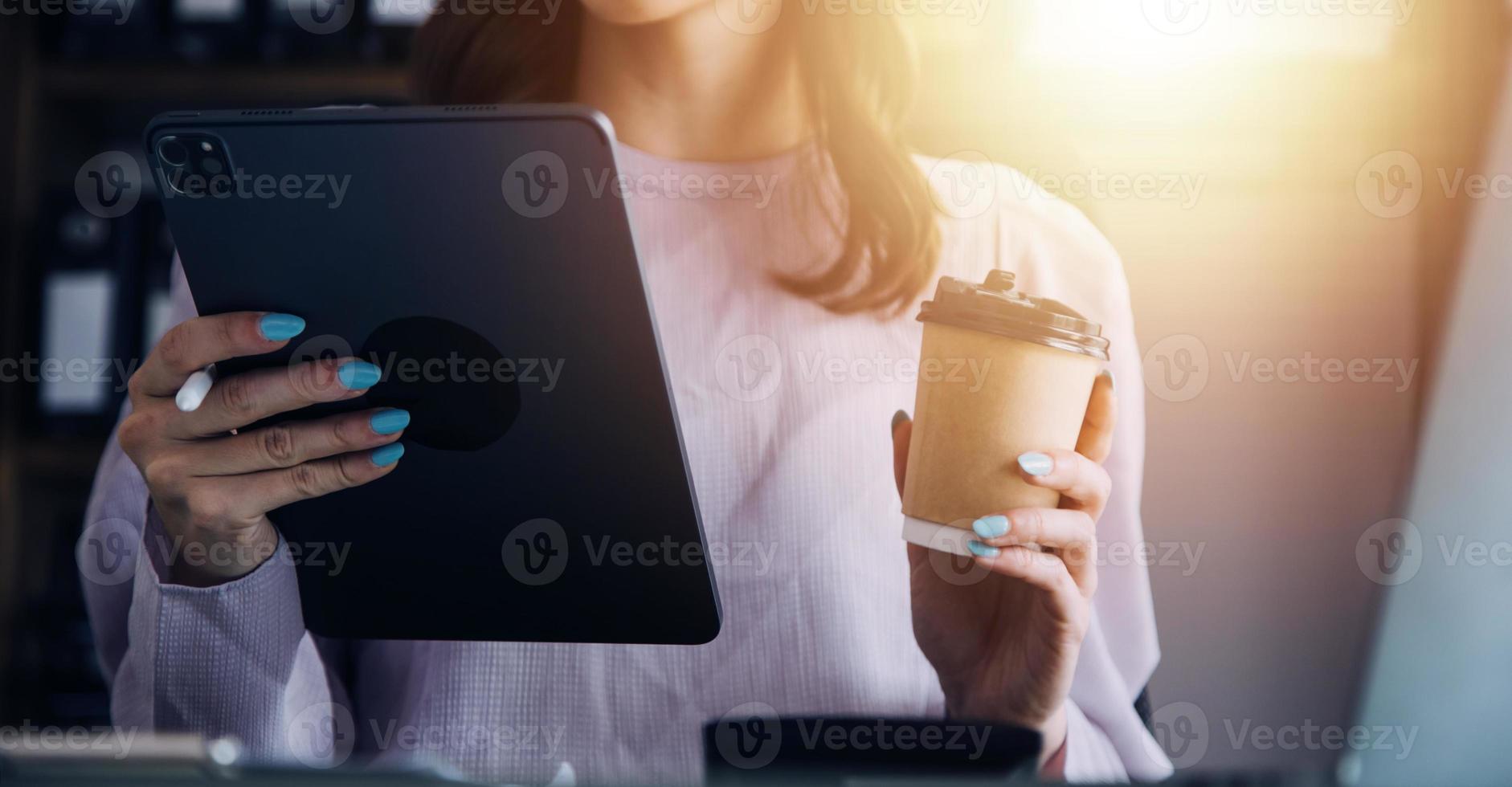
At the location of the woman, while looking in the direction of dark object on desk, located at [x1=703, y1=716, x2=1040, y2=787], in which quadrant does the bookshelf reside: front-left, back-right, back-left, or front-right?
back-right

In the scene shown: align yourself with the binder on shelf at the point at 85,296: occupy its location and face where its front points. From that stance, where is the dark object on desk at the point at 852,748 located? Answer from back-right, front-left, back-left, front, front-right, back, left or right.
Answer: front

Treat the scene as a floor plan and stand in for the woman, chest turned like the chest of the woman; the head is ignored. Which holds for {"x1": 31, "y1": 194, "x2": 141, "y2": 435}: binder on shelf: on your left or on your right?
on your right

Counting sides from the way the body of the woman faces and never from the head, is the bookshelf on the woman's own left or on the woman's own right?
on the woman's own right

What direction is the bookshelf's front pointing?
toward the camera

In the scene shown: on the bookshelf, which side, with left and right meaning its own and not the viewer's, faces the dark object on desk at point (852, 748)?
front

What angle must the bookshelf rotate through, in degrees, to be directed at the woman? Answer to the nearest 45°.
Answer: approximately 45° to its left

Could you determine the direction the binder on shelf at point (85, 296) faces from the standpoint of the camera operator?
facing the viewer
